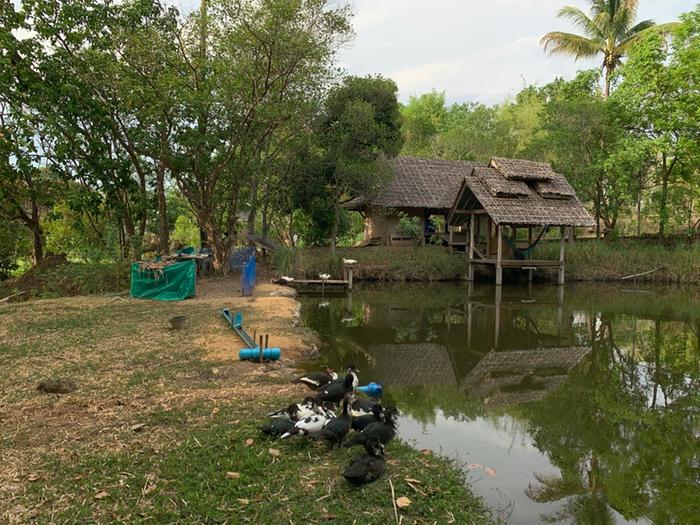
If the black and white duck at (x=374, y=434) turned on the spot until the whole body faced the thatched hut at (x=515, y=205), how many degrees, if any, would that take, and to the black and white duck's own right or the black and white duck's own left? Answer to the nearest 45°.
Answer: approximately 90° to the black and white duck's own left

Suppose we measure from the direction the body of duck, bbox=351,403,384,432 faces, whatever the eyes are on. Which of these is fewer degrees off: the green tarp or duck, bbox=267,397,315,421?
the green tarp

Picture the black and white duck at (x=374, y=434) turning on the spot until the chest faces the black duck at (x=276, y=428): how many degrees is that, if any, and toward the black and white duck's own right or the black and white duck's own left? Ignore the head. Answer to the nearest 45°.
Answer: approximately 180°

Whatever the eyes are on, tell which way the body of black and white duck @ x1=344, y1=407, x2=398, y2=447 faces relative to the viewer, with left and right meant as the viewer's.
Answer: facing to the right of the viewer

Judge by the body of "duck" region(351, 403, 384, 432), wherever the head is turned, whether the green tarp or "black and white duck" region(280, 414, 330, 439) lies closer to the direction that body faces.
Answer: the green tarp

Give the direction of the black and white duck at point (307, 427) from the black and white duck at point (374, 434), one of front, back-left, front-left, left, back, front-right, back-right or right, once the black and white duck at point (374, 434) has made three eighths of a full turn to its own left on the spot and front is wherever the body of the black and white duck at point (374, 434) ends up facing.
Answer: front-left

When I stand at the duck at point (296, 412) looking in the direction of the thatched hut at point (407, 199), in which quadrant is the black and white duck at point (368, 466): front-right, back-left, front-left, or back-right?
back-right

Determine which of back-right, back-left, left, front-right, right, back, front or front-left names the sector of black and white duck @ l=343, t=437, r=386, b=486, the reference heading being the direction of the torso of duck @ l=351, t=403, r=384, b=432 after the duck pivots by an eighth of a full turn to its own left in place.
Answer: back

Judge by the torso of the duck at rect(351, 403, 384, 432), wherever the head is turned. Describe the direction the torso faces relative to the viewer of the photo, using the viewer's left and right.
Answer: facing away from the viewer and to the right of the viewer

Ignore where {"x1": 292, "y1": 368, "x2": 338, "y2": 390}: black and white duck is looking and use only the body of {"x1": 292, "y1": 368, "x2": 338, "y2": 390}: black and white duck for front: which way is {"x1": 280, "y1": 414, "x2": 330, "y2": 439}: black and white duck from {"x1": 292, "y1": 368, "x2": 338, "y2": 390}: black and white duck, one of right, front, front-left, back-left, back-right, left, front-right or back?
right

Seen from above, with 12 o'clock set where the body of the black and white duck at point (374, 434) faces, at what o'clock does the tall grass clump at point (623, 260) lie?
The tall grass clump is roughly at 10 o'clock from the black and white duck.

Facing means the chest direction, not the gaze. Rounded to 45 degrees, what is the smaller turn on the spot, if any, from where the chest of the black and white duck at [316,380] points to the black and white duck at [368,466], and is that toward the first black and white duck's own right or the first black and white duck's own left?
approximately 90° to the first black and white duck's own right
